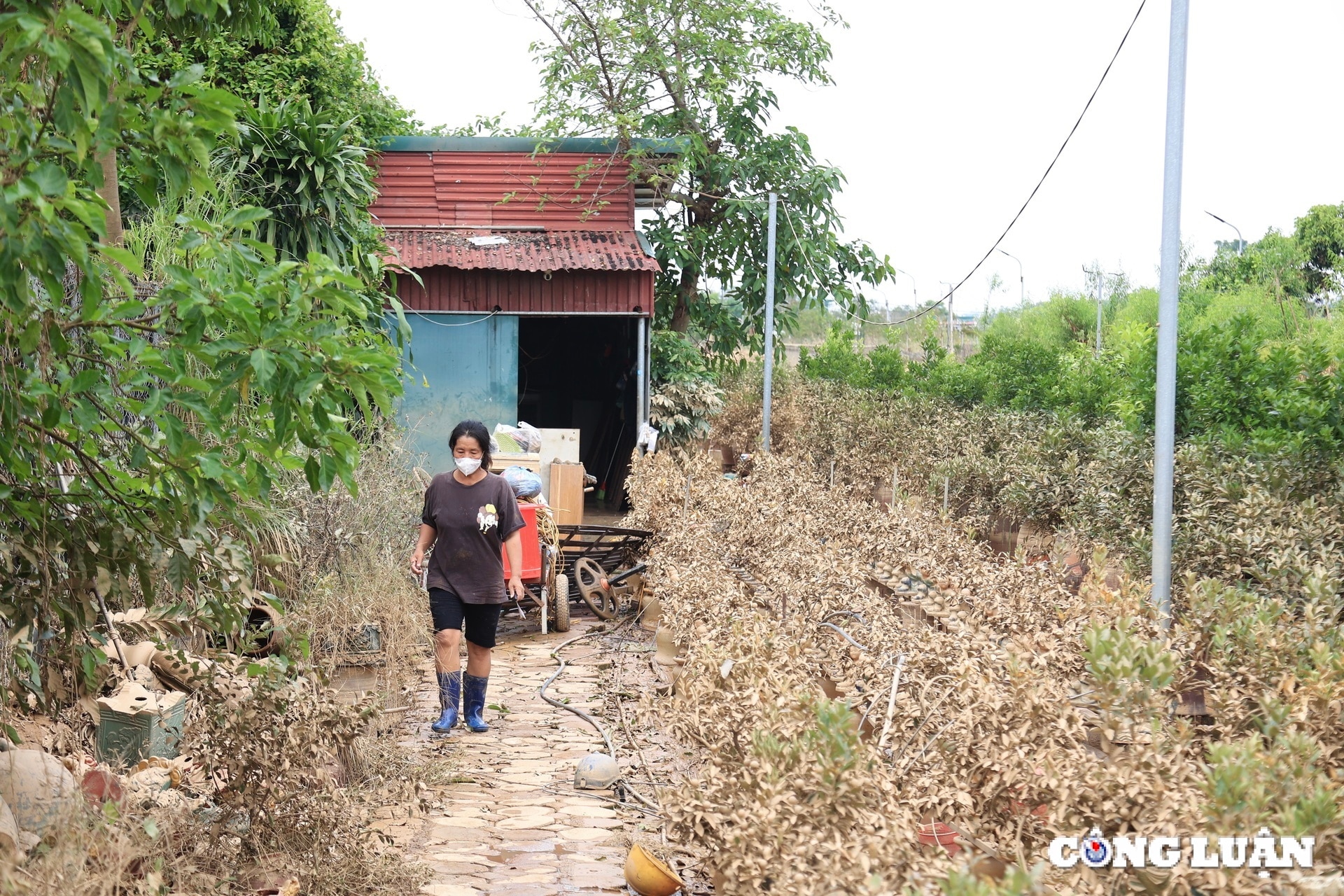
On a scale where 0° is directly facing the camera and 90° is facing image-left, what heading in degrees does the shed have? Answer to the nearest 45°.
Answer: approximately 0°

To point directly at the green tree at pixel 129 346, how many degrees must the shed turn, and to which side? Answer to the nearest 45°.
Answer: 0° — it already faces it

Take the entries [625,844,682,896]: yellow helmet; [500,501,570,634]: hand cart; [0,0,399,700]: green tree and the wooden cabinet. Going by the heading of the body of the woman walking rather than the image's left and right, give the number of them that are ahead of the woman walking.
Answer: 2

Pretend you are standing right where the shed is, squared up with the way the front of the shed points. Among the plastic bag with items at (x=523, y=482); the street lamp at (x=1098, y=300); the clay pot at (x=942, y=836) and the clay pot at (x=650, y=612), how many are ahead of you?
3

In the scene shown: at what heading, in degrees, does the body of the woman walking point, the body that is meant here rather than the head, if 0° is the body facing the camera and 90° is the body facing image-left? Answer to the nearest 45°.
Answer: approximately 0°

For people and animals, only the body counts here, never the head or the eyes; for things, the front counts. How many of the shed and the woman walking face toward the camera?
2

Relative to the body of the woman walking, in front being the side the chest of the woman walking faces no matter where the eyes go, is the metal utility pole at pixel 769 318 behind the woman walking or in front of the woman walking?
behind

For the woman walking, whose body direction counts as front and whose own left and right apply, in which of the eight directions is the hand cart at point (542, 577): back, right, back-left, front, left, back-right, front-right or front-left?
back

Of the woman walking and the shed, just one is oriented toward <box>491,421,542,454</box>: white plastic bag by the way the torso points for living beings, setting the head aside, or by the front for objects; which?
the shed

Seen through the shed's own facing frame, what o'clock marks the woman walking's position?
The woman walking is roughly at 12 o'clock from the shed.

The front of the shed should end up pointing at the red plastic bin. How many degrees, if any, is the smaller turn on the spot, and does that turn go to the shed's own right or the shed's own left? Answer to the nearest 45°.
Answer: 0° — it already faces it

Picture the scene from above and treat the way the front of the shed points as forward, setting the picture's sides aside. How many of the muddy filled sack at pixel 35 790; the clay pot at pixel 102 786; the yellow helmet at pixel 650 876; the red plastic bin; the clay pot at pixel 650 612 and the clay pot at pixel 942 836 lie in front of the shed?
6
